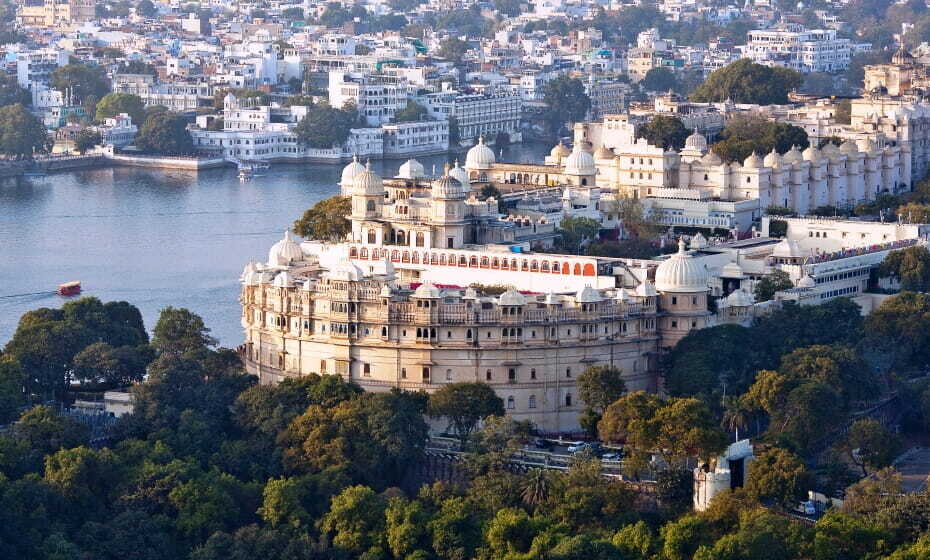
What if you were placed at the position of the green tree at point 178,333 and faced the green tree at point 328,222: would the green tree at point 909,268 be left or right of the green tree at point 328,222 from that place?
right

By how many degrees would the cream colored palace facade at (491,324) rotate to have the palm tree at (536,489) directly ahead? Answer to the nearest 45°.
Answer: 0° — it already faces it

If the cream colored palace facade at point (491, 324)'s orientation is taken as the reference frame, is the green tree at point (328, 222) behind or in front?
behind

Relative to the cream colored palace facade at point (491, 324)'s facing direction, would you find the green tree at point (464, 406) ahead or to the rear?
ahead

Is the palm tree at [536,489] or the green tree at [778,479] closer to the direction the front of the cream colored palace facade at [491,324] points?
the palm tree

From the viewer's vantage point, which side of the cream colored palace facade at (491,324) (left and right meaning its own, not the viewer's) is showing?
front

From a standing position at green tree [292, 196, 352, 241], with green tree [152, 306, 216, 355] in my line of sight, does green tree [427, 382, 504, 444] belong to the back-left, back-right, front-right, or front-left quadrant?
front-left

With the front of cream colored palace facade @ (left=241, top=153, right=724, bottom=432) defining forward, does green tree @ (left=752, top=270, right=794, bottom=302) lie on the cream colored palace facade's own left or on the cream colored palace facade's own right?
on the cream colored palace facade's own left

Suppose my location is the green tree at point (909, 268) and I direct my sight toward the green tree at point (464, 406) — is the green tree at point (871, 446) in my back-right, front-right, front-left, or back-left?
front-left

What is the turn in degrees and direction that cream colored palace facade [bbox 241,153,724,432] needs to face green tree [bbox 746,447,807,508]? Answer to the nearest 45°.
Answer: approximately 45° to its left

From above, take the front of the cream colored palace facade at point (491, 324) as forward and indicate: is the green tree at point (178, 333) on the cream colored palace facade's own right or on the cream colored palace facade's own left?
on the cream colored palace facade's own right
